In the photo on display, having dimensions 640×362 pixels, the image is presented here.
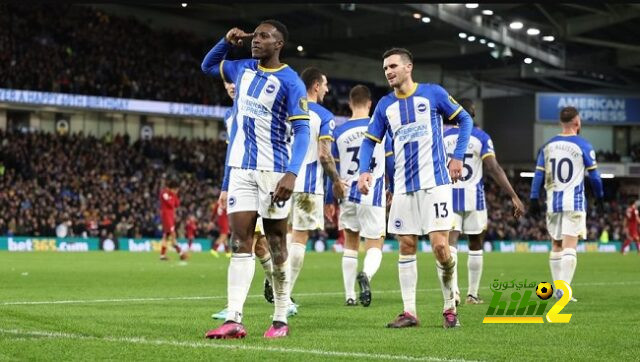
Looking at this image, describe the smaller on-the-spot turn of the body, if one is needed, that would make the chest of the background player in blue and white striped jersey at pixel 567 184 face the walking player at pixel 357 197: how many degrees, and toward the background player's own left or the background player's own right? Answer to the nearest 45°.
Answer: approximately 135° to the background player's own left

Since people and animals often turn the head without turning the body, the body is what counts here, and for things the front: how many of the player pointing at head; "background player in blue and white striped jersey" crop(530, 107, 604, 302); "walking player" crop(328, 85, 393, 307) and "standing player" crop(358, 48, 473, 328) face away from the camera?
2

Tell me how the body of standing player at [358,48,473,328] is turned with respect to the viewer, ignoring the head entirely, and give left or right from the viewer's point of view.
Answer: facing the viewer and to the left of the viewer

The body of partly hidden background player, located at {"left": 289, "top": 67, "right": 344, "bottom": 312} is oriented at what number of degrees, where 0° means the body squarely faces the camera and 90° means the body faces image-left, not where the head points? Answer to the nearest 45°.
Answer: approximately 225°

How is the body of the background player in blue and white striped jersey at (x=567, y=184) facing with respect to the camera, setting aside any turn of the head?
away from the camera

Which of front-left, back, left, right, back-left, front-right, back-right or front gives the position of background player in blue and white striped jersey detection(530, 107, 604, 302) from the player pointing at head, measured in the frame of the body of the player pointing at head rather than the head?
back

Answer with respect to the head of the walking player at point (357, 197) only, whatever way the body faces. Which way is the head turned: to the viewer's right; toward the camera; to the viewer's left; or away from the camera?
away from the camera

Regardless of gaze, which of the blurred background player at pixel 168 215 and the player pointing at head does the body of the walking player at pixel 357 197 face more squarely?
the blurred background player
